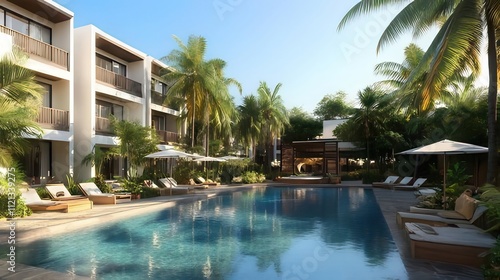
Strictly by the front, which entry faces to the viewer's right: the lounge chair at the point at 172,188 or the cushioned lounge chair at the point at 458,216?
the lounge chair

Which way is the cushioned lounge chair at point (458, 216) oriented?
to the viewer's left

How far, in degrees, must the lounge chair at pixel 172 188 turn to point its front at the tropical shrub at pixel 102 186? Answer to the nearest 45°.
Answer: approximately 135° to its right

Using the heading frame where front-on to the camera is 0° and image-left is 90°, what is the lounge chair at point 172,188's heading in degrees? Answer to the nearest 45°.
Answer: approximately 270°

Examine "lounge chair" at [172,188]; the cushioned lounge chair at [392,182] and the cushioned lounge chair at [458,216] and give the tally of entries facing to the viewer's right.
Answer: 1

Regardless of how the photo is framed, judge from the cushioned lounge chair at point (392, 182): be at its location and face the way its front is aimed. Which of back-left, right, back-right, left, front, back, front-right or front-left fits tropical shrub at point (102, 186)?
front-left

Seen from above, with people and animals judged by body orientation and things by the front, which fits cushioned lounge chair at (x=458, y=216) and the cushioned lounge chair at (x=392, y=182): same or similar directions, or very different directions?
same or similar directions

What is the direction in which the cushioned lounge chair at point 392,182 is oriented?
to the viewer's left
